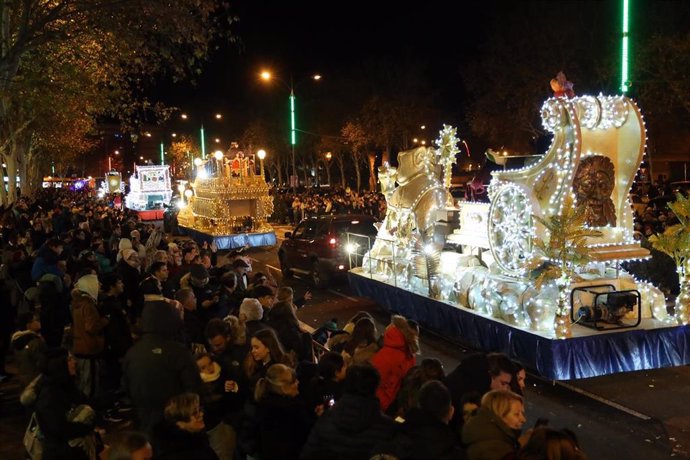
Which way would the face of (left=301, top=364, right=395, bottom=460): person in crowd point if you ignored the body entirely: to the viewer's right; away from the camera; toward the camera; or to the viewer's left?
away from the camera

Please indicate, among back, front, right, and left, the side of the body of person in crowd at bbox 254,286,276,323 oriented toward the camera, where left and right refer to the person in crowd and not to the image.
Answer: right

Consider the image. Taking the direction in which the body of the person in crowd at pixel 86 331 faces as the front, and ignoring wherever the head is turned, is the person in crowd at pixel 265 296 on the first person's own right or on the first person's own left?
on the first person's own right

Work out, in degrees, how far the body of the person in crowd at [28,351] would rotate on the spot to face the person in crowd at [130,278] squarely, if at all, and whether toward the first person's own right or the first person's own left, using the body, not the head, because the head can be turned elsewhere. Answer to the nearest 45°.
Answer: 0° — they already face them

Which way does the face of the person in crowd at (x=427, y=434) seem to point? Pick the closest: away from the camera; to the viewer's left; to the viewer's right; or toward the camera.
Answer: away from the camera

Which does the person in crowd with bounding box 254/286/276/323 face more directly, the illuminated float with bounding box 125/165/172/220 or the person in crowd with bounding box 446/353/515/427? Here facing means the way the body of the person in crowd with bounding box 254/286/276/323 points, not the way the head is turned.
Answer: the person in crowd

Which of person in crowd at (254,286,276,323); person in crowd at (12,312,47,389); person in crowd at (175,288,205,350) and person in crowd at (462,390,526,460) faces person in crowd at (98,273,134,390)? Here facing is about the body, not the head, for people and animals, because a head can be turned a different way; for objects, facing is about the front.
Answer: person in crowd at (12,312,47,389)

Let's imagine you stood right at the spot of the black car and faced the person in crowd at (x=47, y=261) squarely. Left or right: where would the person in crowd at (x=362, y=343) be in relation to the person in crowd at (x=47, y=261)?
left
